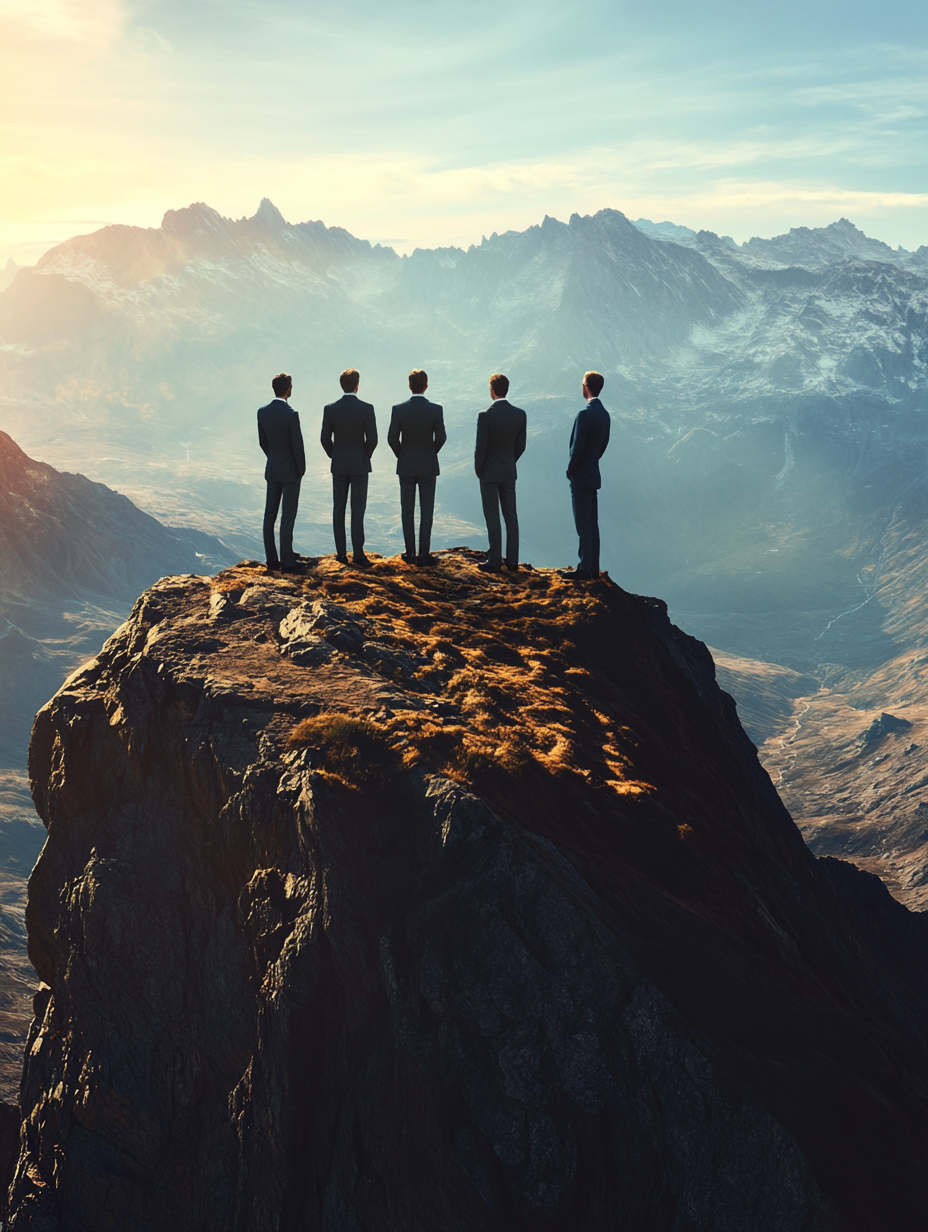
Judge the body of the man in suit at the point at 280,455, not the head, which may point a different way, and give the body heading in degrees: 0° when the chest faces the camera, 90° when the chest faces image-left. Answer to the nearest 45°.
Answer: approximately 225°

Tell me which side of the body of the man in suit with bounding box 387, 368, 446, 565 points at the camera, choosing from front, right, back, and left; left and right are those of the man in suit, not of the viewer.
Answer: back

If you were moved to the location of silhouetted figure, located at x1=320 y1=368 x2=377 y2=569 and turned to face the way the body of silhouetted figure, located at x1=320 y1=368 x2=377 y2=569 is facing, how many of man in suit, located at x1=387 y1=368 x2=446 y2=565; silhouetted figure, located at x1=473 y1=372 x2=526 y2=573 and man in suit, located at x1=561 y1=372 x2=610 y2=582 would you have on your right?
3

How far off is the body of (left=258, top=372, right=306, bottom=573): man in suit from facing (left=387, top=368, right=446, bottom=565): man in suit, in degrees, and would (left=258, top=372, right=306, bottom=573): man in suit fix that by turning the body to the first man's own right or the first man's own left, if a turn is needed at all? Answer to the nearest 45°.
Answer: approximately 45° to the first man's own right

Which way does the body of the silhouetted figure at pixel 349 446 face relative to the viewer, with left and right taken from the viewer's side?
facing away from the viewer

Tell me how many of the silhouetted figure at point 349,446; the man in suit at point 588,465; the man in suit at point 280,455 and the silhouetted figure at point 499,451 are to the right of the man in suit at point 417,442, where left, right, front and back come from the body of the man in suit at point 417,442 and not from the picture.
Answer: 2

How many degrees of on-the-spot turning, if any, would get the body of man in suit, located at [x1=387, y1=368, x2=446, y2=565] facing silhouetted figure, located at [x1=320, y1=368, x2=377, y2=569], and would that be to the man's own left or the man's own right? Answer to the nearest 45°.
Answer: approximately 90° to the man's own left

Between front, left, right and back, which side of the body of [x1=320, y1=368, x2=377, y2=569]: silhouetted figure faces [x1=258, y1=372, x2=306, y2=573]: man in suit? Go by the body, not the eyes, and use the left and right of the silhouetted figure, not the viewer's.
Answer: left

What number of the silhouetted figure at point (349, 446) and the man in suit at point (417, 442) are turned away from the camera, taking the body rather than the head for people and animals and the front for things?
2

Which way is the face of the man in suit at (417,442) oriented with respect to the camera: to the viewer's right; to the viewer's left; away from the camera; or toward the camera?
away from the camera

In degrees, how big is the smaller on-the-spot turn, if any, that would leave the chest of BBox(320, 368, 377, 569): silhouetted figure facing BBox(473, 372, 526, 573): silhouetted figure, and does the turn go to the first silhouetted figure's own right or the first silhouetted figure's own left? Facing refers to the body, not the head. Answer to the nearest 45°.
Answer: approximately 90° to the first silhouetted figure's own right

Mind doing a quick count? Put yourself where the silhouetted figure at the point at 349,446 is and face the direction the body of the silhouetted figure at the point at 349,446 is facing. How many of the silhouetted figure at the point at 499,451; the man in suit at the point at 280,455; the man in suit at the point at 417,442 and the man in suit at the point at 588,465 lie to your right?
3
